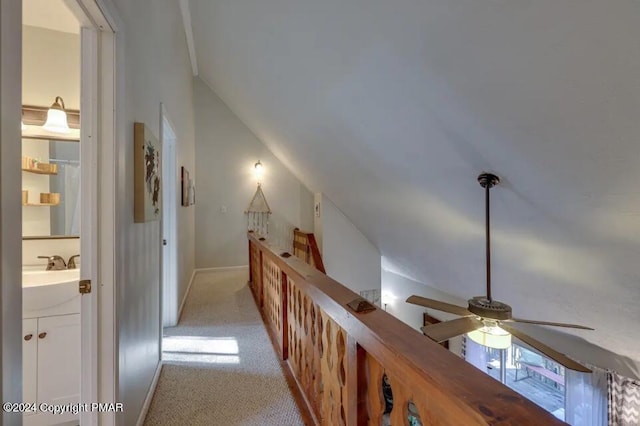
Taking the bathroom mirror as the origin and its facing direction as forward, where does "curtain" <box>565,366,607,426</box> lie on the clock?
The curtain is roughly at 10 o'clock from the bathroom mirror.

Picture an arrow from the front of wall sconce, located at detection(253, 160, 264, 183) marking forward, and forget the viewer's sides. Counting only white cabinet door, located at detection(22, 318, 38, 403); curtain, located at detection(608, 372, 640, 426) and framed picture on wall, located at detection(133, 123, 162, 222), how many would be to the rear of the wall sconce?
0

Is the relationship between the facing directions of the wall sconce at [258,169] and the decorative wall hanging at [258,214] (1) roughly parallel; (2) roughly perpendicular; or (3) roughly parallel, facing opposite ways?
roughly parallel

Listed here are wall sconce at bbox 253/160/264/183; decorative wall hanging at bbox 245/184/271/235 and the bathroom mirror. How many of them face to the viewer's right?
0

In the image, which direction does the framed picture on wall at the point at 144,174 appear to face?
to the viewer's right

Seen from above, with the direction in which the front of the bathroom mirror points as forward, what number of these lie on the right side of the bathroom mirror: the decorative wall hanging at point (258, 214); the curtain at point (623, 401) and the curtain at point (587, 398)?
0

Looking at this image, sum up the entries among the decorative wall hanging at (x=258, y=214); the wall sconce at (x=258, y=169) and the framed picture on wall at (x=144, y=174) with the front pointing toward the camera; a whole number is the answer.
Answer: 2

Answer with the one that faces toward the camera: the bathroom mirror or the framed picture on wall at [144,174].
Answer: the bathroom mirror

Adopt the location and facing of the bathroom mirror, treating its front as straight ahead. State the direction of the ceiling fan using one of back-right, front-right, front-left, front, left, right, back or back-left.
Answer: front-left

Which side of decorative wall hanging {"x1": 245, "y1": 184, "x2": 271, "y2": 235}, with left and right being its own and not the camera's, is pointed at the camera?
front

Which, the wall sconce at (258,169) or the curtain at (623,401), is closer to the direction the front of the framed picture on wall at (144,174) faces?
the curtain

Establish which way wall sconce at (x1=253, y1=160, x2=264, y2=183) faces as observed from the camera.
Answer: facing the viewer

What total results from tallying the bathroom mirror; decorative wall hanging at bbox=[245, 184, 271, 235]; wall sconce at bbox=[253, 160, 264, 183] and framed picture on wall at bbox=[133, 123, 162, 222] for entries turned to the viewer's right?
1

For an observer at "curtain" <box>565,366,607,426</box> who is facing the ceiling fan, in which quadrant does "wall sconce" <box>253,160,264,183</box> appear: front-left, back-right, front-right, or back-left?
front-right

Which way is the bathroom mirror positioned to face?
toward the camera
